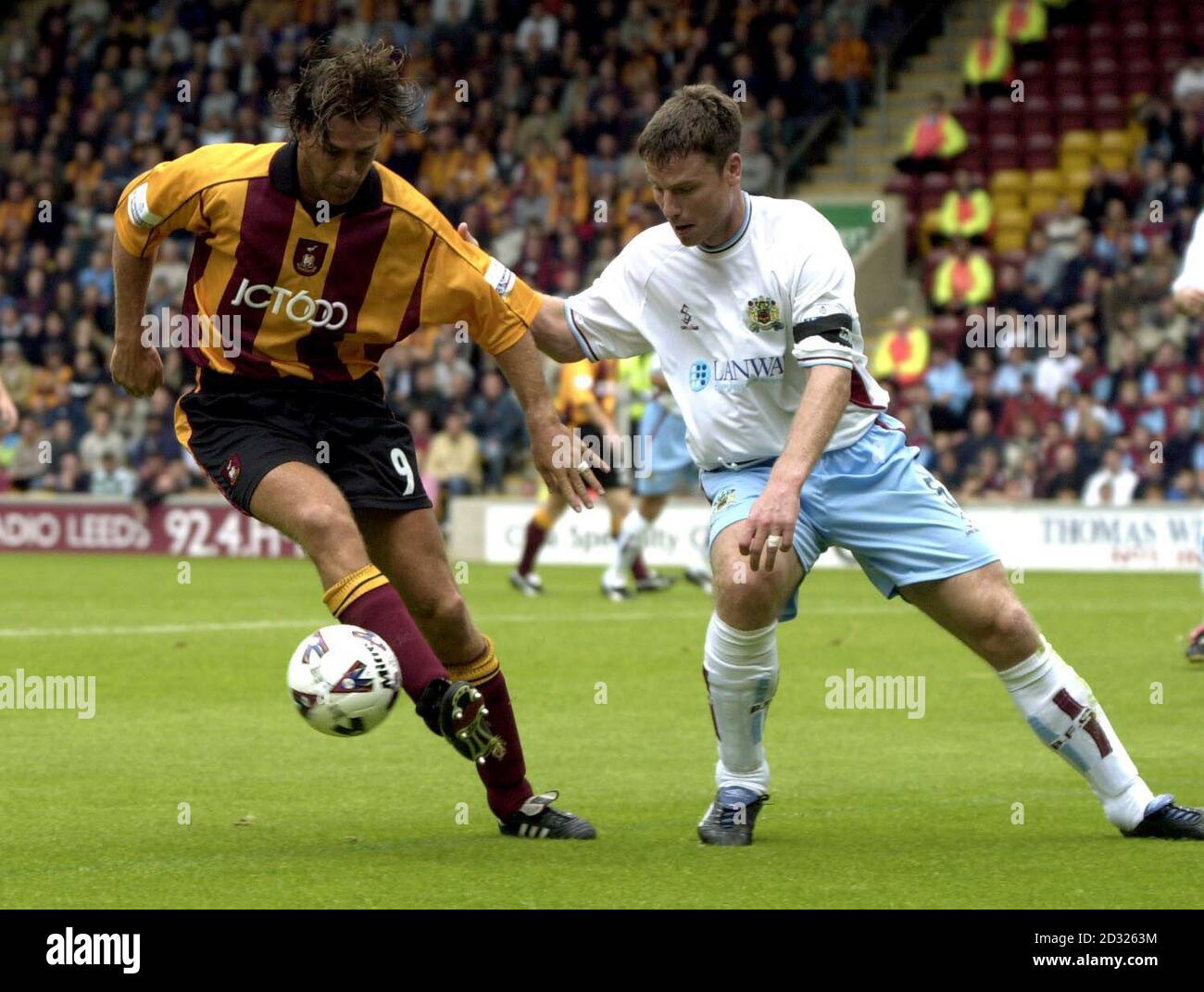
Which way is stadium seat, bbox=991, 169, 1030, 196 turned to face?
toward the camera

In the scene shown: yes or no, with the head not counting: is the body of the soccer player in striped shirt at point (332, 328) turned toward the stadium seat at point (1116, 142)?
no

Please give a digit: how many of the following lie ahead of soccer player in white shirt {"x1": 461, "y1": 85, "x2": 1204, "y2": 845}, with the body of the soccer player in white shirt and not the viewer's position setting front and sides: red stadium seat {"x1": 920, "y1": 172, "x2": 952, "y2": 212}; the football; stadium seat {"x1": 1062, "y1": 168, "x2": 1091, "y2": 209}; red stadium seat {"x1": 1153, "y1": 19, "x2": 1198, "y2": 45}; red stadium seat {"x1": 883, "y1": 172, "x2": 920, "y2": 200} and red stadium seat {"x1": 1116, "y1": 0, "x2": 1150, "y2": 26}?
1

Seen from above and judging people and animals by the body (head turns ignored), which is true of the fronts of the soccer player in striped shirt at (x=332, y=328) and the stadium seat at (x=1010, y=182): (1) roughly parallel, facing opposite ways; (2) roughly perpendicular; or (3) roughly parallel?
roughly parallel

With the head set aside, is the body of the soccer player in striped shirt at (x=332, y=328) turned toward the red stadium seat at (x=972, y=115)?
no

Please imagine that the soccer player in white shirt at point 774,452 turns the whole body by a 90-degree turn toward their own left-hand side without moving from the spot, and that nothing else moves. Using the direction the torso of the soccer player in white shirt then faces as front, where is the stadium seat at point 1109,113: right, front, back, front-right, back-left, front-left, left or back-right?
back-left

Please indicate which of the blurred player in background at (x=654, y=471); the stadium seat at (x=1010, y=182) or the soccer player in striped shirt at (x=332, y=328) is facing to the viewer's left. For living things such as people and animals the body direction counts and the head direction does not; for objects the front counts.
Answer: the blurred player in background

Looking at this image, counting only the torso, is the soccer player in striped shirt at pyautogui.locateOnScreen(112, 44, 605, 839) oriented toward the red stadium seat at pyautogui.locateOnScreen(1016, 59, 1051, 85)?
no

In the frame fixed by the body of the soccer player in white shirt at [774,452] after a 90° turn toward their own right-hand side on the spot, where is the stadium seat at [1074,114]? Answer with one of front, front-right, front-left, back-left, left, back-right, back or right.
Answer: front-right

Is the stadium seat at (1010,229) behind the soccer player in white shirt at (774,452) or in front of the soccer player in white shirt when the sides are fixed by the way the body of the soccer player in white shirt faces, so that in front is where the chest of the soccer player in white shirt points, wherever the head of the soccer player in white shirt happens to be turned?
behind

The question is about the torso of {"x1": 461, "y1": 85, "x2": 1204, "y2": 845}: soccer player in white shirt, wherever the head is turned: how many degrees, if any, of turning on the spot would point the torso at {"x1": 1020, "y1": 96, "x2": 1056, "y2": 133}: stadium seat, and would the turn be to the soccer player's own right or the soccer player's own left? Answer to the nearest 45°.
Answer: approximately 135° to the soccer player's own right

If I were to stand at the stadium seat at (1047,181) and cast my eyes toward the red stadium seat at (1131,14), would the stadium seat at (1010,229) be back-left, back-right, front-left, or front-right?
back-left

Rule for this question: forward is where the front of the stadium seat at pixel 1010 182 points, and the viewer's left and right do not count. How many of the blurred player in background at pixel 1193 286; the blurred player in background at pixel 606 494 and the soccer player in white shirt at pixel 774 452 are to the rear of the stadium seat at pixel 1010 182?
0

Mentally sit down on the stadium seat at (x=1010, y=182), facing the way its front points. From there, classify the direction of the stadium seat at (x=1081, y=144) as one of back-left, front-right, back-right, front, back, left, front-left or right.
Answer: left

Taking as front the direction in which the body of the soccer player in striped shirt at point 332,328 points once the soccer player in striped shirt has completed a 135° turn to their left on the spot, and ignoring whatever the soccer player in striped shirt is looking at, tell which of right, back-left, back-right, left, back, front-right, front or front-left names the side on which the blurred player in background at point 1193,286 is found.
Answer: front-right

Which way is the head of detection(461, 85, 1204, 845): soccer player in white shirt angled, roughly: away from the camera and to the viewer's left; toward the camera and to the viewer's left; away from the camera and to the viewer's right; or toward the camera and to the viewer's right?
toward the camera and to the viewer's left

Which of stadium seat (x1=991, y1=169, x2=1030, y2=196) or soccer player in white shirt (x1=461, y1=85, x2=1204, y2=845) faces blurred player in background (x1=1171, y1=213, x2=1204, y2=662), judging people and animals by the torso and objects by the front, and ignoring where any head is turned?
the stadium seat
